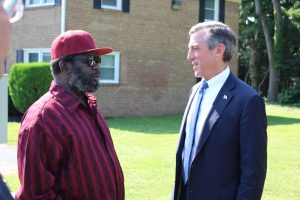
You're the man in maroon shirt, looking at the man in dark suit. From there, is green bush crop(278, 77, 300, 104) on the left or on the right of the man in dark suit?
left

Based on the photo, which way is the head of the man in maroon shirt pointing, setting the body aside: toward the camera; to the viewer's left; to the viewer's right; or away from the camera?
to the viewer's right

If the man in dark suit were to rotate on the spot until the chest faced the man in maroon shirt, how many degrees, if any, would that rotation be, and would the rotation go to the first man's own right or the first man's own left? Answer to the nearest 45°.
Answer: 0° — they already face them

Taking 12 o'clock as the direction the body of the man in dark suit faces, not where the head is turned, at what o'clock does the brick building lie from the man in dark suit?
The brick building is roughly at 4 o'clock from the man in dark suit.

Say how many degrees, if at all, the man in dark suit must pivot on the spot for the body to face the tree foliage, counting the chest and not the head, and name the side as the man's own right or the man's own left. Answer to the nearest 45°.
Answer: approximately 135° to the man's own right

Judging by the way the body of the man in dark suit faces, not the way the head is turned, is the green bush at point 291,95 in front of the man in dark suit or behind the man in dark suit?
behind

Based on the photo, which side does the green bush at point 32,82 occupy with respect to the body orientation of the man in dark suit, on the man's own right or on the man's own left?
on the man's own right

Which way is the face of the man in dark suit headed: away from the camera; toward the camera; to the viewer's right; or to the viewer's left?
to the viewer's left

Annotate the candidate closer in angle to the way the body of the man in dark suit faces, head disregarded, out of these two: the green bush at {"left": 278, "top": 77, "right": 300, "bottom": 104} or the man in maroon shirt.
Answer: the man in maroon shirt

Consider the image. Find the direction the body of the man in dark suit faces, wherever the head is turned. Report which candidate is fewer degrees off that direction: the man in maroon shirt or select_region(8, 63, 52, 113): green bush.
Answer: the man in maroon shirt

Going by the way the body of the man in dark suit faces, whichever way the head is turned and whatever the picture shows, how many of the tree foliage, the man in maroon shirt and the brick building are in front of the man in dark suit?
1

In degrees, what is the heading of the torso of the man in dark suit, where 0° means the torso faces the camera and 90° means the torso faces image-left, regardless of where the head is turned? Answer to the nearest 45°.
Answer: approximately 45°
